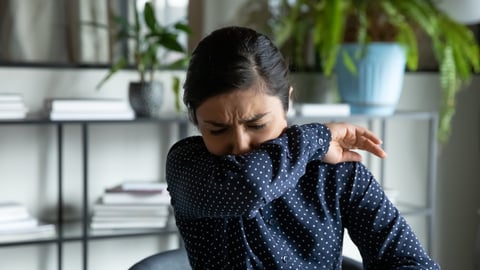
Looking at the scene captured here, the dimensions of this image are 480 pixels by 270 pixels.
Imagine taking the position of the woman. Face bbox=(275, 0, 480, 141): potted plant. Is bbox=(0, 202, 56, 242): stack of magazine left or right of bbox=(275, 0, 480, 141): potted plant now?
left

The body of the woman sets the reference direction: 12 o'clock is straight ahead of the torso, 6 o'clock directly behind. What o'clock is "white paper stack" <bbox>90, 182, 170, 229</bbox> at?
The white paper stack is roughly at 5 o'clock from the woman.

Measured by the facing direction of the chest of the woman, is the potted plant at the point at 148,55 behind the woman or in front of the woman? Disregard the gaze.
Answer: behind

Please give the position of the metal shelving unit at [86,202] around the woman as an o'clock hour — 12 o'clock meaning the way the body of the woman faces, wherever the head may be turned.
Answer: The metal shelving unit is roughly at 5 o'clock from the woman.

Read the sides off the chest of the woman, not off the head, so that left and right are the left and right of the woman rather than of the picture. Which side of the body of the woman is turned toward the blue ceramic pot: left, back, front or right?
back

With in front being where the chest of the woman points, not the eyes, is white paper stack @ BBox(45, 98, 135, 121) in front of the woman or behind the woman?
behind

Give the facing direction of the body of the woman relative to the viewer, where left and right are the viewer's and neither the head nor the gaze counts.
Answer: facing the viewer

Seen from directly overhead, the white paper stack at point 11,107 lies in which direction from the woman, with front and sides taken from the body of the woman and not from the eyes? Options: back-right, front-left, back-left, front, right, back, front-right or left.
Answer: back-right

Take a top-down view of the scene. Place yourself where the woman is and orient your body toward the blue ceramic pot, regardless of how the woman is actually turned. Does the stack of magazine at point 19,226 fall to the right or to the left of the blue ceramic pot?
left

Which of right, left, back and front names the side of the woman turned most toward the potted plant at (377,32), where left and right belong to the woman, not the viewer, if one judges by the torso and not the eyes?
back
